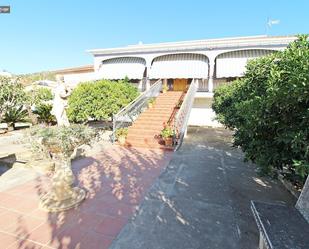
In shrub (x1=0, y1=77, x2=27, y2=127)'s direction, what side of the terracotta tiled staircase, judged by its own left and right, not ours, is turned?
right

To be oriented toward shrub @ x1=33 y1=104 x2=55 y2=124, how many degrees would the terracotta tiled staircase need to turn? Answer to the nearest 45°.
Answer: approximately 135° to its right

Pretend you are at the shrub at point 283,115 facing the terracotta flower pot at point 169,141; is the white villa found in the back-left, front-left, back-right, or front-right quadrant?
front-right

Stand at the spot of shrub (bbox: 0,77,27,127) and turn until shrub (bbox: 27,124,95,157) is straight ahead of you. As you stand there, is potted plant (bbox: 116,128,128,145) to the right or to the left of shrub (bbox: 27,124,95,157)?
left

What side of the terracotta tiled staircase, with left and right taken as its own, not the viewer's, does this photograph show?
front

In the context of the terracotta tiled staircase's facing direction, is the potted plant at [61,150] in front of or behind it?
in front

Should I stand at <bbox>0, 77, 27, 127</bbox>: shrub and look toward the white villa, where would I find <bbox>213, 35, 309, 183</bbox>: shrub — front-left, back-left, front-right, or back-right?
front-right

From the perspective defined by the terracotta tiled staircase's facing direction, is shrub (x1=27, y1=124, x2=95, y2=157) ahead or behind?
ahead

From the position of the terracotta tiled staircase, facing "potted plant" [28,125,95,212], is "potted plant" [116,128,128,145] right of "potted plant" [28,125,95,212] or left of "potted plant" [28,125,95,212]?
right

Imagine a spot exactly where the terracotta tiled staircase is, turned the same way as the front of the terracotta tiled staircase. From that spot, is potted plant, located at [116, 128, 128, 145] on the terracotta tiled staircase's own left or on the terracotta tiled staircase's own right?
on the terracotta tiled staircase's own right

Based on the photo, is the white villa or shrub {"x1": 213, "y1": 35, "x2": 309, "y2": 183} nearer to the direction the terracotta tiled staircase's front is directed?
the shrub

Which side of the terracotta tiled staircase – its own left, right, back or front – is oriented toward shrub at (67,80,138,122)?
right

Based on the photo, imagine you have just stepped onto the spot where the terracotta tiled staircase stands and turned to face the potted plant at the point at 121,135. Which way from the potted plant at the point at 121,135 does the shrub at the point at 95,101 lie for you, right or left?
right
